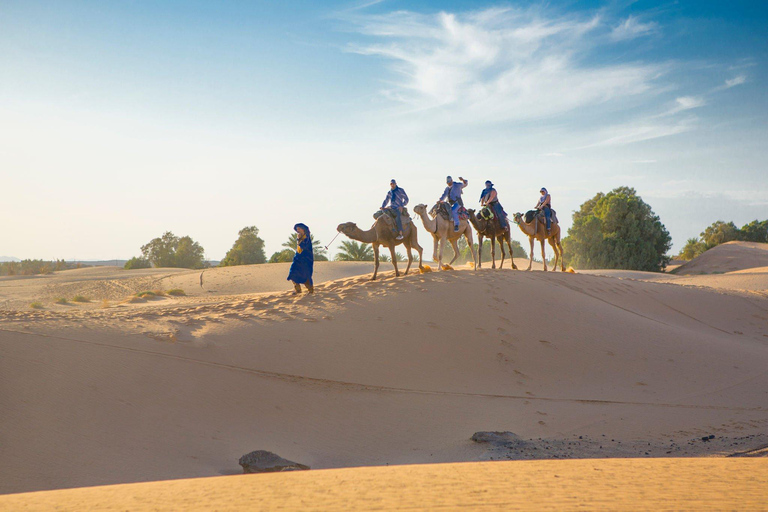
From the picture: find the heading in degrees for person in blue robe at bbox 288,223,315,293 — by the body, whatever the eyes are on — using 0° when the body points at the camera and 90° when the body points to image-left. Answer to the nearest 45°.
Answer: approximately 90°

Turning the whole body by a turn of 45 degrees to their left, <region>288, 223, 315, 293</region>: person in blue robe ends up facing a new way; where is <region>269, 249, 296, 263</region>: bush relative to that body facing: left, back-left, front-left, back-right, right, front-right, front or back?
back-right

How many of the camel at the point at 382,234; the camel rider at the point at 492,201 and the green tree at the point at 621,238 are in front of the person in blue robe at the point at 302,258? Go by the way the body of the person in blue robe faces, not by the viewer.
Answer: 0

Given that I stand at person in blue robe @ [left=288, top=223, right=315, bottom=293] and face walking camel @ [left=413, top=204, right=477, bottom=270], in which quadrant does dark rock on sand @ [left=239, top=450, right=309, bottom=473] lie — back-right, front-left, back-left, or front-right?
back-right

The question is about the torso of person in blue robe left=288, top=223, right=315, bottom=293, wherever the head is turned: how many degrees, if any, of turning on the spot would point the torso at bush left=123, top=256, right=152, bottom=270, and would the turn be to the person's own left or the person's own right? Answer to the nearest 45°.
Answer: approximately 90° to the person's own right

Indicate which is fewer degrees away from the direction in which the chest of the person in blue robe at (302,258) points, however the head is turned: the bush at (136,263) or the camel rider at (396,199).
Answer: the bush

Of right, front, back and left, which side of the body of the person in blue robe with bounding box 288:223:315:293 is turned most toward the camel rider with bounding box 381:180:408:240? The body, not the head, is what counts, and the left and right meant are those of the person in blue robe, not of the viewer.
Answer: back

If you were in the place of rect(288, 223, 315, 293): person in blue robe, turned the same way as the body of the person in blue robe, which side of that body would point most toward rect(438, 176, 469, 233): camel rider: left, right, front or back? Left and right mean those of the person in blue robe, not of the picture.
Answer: back

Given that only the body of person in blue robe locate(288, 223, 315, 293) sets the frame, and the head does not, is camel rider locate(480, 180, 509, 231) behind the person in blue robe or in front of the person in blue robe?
behind

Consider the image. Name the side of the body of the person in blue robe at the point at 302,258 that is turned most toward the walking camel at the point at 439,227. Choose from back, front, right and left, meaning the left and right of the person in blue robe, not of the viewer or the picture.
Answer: back

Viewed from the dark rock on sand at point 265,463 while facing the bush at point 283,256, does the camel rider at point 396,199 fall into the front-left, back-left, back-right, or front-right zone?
front-right

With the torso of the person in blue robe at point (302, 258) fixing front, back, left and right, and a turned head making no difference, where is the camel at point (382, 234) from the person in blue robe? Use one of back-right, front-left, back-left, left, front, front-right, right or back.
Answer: back
